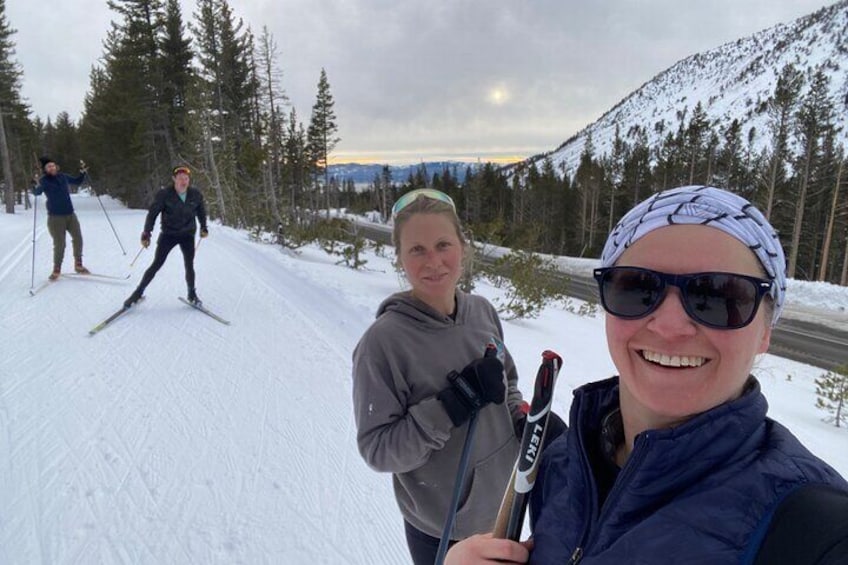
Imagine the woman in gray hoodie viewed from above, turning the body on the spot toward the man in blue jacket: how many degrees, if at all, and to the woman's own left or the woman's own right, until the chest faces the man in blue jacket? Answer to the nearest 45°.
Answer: approximately 180°

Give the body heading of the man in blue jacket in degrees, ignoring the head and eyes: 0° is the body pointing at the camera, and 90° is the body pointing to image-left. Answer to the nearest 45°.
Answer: approximately 0°

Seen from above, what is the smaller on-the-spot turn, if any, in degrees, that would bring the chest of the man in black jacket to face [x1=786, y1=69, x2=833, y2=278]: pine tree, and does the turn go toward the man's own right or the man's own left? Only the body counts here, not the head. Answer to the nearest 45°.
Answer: approximately 90° to the man's own left

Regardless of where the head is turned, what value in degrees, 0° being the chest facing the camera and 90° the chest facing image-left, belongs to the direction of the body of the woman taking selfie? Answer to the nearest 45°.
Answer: approximately 45°

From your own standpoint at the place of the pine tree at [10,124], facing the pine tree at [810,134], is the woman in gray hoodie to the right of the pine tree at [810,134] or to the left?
right

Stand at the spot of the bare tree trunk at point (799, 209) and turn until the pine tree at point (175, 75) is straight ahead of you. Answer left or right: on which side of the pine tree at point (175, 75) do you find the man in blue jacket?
left

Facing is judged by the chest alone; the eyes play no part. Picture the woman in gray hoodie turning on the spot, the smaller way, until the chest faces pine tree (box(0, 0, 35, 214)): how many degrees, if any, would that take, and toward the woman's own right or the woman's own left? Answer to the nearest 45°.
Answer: approximately 180°

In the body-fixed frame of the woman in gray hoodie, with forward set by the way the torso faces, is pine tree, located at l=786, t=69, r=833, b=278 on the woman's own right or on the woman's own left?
on the woman's own left

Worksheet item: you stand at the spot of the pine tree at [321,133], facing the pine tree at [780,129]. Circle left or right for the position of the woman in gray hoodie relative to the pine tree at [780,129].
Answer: right

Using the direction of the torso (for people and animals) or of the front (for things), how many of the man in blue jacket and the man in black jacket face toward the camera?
2

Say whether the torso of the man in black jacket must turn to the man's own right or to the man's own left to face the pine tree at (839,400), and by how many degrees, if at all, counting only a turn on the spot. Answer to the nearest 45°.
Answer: approximately 45° to the man's own left
